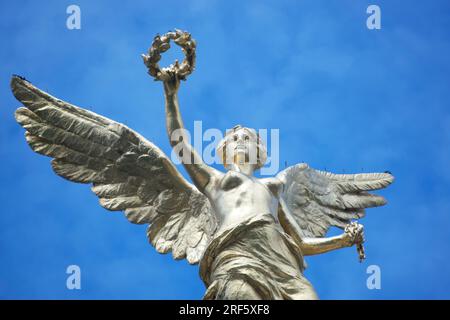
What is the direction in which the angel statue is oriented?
toward the camera
